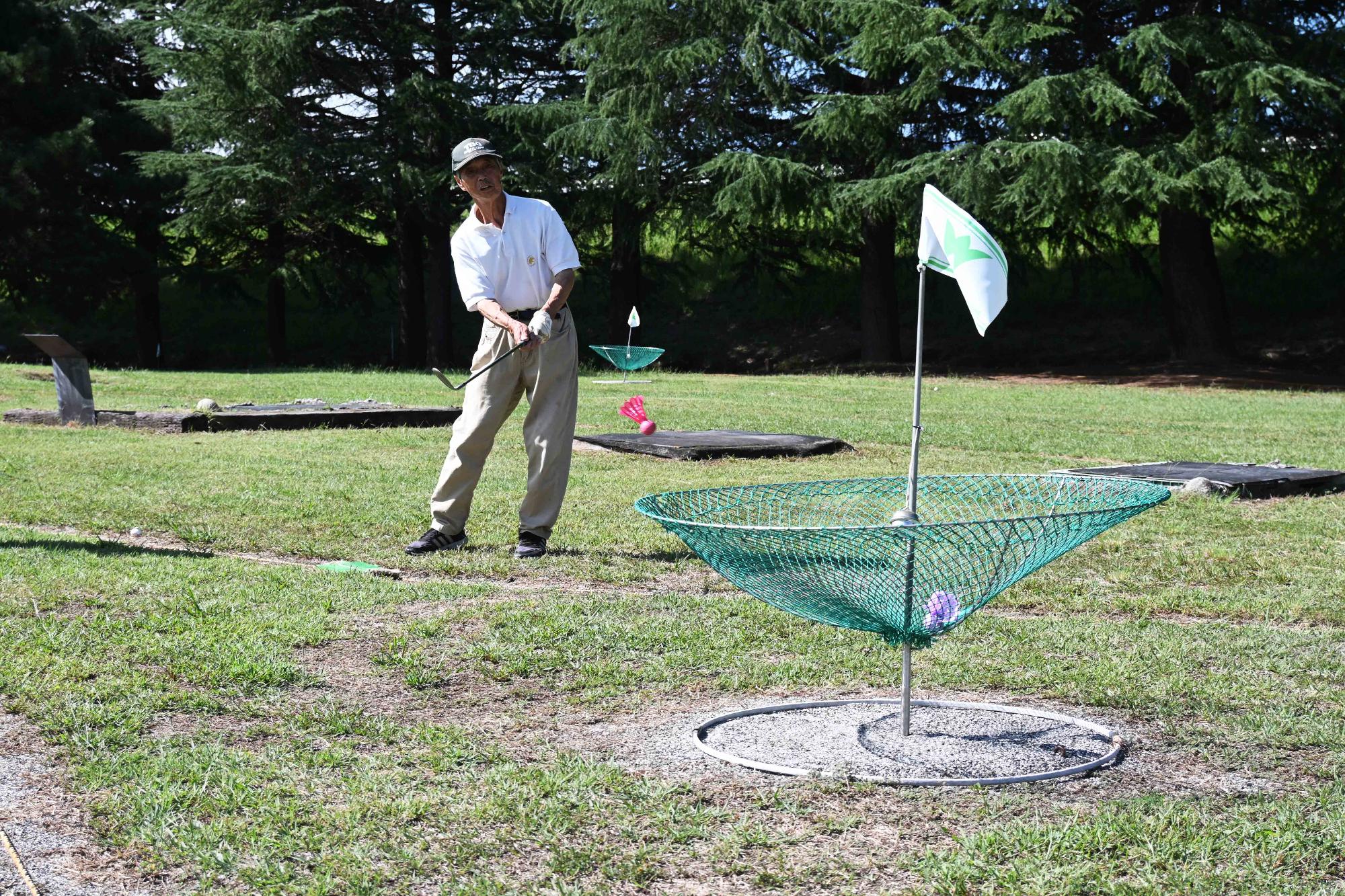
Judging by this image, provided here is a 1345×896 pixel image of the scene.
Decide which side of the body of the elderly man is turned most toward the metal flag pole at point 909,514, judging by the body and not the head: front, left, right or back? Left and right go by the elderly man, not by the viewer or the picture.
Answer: front

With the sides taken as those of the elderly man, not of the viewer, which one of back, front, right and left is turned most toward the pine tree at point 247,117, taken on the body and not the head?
back

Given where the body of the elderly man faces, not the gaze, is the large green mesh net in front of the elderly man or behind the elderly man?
in front

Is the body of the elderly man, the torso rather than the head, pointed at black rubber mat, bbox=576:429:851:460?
no

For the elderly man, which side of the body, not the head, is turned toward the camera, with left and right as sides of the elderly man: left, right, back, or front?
front

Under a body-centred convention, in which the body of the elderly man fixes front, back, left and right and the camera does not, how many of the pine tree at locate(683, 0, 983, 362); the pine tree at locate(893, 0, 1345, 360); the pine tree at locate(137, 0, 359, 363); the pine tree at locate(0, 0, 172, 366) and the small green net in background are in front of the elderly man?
0

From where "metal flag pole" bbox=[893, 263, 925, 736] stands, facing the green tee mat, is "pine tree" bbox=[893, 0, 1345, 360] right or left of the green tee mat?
right

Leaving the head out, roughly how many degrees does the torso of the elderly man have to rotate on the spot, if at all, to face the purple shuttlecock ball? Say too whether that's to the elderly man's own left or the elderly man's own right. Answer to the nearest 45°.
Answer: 0° — they already face it

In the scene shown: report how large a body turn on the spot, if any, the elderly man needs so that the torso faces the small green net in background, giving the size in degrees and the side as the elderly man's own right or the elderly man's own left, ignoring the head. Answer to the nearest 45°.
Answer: approximately 180°

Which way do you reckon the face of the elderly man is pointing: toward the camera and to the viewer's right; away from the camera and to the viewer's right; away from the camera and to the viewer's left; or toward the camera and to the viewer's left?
toward the camera and to the viewer's right

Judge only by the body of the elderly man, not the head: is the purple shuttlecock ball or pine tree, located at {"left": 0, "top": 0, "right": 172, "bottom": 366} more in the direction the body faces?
the purple shuttlecock ball

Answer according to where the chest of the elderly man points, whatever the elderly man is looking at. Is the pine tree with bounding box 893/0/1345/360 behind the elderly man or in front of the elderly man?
behind

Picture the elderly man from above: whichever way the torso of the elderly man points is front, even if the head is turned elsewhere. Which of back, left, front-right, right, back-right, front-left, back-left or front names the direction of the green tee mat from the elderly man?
front-right

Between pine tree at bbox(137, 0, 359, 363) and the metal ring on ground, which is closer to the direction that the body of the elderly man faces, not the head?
the metal ring on ground
